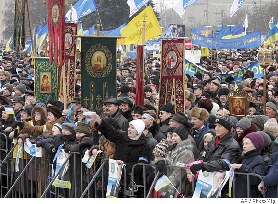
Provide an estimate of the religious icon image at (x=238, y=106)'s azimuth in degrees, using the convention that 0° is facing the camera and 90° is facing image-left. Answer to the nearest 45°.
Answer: approximately 0°

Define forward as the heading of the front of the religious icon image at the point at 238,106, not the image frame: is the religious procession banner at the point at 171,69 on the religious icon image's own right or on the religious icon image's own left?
on the religious icon image's own right

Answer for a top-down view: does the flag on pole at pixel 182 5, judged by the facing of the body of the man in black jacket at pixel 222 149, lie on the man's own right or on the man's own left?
on the man's own right

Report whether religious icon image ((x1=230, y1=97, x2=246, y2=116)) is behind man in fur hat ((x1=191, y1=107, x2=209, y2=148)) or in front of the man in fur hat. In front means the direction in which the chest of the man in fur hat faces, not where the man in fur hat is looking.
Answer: behind
